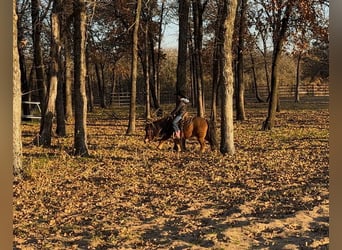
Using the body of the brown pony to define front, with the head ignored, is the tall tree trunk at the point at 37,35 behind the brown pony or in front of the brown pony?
in front

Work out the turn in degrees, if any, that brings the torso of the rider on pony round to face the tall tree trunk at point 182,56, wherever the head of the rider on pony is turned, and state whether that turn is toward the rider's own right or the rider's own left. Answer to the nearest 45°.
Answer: approximately 90° to the rider's own right

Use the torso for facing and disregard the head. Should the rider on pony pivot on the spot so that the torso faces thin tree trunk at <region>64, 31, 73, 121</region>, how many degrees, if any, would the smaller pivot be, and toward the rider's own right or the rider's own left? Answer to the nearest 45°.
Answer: approximately 45° to the rider's own right

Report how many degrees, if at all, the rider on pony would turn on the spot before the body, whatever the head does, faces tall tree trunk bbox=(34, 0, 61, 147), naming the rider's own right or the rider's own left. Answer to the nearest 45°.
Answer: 0° — they already face it

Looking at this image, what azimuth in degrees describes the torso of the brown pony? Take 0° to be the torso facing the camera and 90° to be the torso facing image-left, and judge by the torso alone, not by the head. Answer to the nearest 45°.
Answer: approximately 90°

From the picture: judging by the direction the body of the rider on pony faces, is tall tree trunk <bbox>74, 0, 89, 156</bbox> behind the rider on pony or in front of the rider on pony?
in front

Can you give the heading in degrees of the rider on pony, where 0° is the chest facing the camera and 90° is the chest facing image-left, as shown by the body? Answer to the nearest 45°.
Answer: approximately 90°

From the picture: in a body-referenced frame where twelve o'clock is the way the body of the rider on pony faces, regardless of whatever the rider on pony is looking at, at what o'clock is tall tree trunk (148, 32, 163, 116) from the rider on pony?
The tall tree trunk is roughly at 3 o'clock from the rider on pony.
